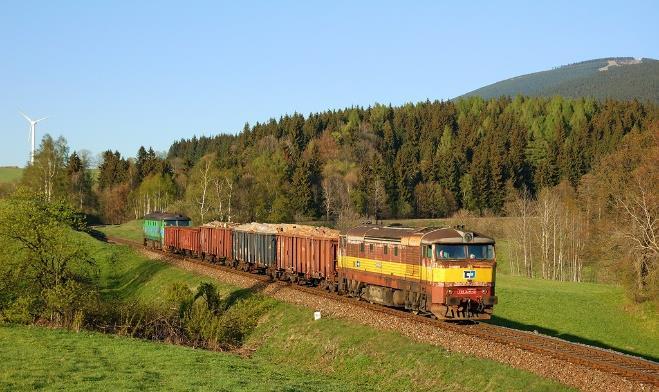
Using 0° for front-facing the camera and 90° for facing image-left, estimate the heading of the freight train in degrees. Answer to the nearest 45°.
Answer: approximately 315°

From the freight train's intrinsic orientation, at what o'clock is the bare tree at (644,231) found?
The bare tree is roughly at 9 o'clock from the freight train.
